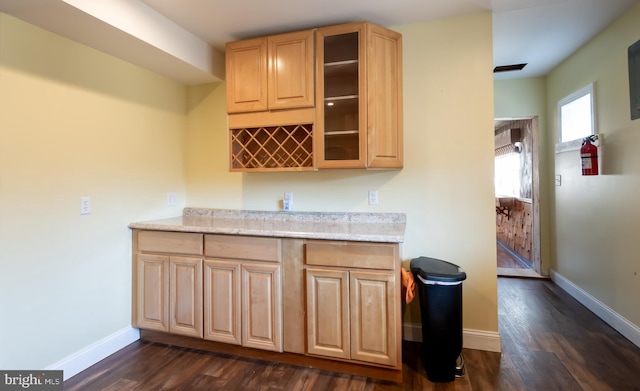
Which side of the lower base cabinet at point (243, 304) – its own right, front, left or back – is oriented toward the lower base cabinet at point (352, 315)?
left

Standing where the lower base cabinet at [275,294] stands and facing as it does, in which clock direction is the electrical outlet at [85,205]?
The electrical outlet is roughly at 2 o'clock from the lower base cabinet.

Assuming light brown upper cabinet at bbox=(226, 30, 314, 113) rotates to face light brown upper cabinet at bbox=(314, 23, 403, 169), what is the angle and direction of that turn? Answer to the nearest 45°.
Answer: approximately 135° to its left

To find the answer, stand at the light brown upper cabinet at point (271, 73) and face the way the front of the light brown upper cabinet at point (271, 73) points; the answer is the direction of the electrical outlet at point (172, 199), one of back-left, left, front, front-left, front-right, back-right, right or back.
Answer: right

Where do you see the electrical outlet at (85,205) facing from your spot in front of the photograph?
facing the viewer and to the right of the viewer

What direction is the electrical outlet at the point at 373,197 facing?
toward the camera

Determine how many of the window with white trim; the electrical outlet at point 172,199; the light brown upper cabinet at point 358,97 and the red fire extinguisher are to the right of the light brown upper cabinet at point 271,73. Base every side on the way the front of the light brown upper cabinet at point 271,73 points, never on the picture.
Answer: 1

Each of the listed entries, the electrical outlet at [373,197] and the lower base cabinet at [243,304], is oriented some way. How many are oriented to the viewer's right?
0

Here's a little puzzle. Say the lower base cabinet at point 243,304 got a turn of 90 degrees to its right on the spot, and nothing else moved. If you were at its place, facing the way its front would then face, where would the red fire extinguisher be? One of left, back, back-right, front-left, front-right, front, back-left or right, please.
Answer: back-right

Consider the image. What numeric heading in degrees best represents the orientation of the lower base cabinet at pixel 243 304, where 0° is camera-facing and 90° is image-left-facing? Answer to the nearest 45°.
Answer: approximately 45°

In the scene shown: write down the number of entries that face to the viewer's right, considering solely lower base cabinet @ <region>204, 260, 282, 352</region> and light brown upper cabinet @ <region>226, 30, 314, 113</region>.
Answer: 0

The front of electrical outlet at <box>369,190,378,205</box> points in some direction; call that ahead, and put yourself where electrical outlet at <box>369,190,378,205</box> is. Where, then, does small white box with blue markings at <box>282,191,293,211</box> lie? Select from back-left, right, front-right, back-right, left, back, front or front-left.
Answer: right

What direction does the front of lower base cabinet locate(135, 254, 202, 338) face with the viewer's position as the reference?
facing the viewer and to the left of the viewer
